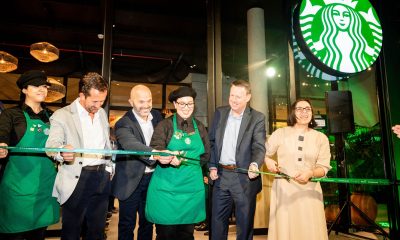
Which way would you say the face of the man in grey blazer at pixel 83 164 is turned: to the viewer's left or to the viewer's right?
to the viewer's right

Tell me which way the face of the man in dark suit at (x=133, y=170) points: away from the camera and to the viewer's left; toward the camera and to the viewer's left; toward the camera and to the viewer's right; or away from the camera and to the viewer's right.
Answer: toward the camera and to the viewer's right

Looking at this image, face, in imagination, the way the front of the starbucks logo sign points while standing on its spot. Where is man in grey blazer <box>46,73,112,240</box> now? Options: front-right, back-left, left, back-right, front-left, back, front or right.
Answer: front-right

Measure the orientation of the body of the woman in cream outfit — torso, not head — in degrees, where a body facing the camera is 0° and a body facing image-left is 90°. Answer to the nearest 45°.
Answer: approximately 0°

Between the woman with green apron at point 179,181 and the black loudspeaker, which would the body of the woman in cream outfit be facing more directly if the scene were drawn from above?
the woman with green apron

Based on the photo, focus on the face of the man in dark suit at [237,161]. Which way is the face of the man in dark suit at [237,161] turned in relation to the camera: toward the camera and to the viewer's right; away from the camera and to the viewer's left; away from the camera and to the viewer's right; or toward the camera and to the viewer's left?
toward the camera and to the viewer's left

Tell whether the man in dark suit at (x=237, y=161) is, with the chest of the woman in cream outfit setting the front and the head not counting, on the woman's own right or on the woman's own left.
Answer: on the woman's own right

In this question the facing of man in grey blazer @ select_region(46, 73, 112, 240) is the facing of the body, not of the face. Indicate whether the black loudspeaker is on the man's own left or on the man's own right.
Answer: on the man's own left

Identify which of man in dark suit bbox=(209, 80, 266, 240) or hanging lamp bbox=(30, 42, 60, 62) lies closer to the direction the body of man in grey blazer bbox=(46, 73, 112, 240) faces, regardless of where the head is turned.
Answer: the man in dark suit

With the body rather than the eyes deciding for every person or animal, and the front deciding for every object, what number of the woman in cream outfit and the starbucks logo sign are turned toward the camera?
2

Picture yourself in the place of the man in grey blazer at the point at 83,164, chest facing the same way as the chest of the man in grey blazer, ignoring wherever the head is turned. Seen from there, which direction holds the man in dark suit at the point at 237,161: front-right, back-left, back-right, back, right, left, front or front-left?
front-left

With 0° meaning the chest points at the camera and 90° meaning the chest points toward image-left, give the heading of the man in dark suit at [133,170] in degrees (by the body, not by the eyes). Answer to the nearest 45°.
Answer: approximately 315°

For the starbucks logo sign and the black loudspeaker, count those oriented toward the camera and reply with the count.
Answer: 2
